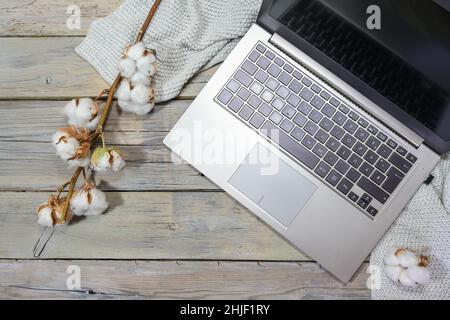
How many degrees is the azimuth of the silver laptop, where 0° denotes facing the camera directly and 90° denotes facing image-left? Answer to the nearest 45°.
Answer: approximately 45°
